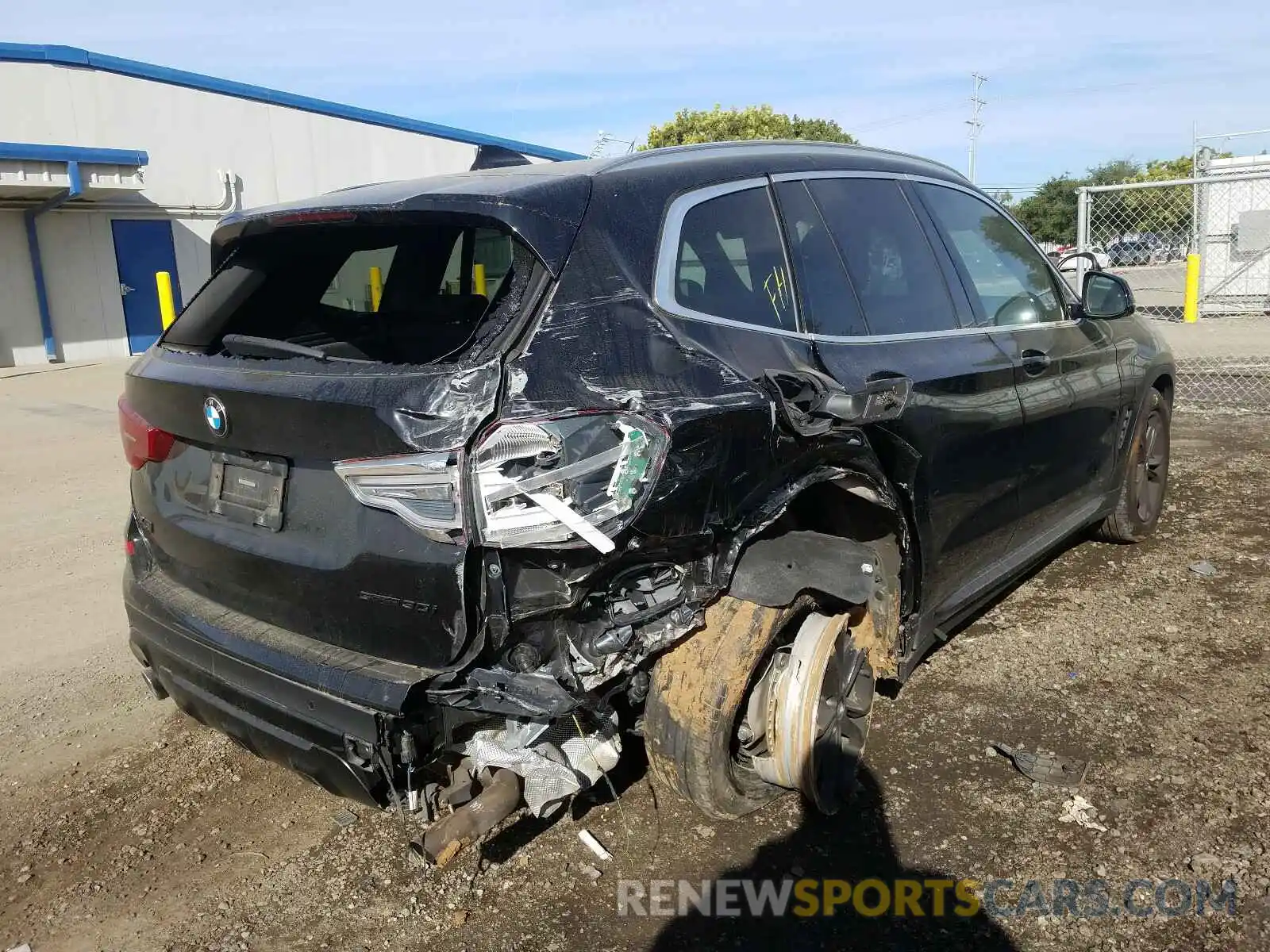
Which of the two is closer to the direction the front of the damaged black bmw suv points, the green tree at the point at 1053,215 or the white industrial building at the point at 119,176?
the green tree

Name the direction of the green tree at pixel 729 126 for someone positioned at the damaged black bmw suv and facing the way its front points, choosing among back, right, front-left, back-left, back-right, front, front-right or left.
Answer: front-left

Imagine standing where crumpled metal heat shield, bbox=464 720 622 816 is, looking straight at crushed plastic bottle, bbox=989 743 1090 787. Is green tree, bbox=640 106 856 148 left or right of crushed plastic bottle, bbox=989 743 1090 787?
left

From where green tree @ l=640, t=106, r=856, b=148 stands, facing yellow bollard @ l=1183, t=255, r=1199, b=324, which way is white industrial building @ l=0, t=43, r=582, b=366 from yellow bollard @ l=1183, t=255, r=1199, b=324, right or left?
right

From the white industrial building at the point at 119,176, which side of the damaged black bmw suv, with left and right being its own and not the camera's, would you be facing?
left

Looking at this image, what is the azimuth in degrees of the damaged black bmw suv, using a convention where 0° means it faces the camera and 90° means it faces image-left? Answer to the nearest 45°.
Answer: approximately 225°

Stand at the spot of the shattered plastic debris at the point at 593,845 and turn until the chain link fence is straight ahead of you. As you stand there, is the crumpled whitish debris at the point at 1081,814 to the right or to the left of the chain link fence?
right

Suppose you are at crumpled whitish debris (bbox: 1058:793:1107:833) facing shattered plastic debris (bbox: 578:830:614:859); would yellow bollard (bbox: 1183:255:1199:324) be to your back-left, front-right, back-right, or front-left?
back-right

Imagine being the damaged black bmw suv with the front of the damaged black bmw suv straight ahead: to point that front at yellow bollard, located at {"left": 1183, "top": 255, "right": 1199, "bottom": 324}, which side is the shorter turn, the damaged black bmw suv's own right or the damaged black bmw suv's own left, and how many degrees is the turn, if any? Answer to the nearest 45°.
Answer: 0° — it already faces it

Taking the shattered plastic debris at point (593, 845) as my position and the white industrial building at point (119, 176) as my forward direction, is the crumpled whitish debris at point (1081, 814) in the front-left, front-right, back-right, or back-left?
back-right
